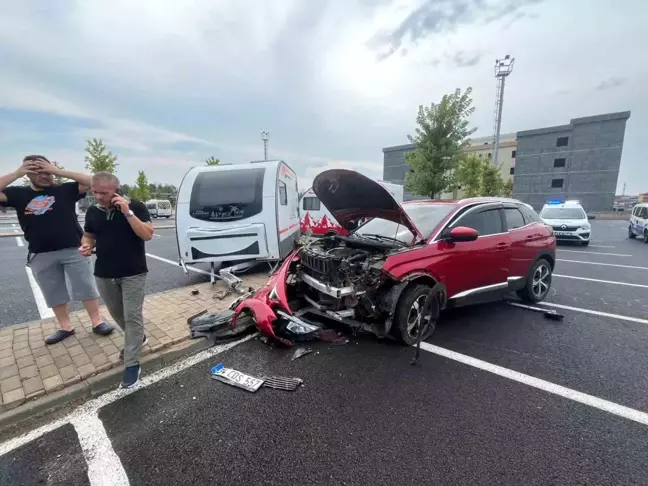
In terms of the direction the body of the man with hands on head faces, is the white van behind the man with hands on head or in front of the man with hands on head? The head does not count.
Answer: behind

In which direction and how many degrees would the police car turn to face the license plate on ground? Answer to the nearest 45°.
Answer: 0° — it already faces it

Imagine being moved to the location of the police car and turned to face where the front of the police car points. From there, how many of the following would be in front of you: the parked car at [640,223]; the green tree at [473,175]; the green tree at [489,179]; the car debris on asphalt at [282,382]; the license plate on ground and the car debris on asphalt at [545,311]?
3

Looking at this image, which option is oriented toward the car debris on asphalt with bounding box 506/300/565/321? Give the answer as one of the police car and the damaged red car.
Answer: the police car

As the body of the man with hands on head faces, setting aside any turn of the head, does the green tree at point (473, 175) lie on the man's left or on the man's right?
on the man's left

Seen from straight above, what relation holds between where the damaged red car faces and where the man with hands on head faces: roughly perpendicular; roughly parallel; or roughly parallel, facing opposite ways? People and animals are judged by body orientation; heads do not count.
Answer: roughly perpendicular

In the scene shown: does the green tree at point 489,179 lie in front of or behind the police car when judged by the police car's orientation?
behind

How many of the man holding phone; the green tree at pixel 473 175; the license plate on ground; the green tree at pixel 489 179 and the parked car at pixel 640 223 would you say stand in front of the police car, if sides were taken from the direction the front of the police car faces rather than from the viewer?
2

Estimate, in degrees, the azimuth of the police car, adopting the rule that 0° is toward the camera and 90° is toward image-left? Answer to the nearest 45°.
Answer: approximately 0°

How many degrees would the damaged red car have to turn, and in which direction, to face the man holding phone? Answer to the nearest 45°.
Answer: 0° — it already faces them

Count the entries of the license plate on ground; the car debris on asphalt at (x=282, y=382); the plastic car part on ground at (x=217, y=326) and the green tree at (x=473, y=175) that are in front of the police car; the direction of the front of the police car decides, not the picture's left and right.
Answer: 3

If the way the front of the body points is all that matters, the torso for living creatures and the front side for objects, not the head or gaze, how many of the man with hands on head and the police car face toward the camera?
2

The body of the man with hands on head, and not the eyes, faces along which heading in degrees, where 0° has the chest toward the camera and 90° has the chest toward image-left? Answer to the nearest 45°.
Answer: approximately 0°
